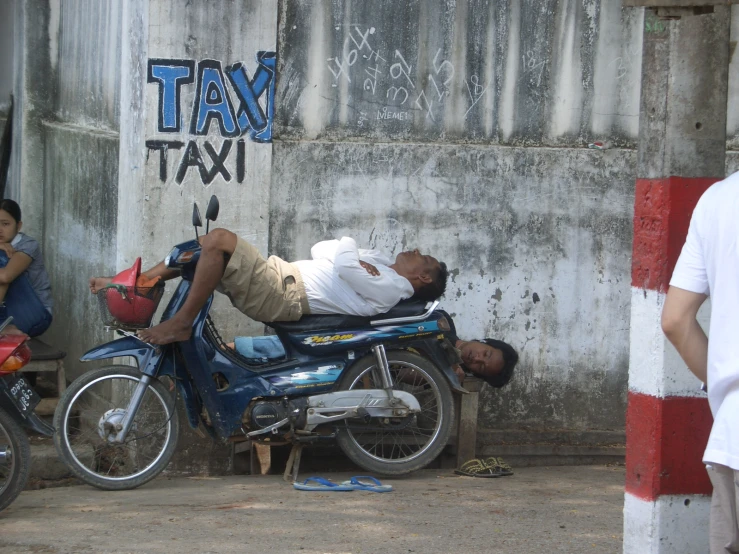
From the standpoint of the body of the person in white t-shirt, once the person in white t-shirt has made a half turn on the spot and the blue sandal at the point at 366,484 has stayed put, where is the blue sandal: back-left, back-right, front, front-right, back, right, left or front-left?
back-right

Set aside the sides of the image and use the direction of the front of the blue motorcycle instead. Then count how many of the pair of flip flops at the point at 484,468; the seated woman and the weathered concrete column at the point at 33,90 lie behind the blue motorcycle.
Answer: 1

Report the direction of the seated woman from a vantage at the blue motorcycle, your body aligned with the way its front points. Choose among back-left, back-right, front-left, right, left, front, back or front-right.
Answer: front-right

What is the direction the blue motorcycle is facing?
to the viewer's left

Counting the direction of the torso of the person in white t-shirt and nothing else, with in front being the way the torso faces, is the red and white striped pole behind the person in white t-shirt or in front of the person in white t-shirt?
in front

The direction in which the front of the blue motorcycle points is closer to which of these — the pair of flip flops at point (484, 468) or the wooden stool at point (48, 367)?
the wooden stool

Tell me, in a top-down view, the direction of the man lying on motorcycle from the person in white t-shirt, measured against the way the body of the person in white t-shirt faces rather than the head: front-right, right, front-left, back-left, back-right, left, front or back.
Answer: front-left

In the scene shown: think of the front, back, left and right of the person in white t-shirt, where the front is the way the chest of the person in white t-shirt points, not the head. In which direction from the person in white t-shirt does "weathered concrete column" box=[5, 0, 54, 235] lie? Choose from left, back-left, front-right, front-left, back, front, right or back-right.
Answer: front-left

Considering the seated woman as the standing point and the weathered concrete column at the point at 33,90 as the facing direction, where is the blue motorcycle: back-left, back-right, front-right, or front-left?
back-right

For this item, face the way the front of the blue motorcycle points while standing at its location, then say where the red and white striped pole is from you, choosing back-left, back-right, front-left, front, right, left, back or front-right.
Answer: back-left

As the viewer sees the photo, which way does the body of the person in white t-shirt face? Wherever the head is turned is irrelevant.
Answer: away from the camera
